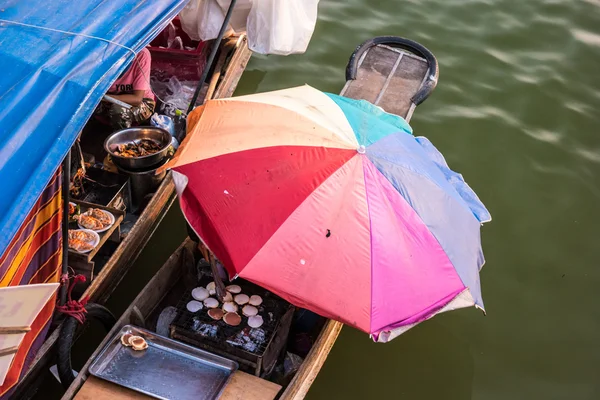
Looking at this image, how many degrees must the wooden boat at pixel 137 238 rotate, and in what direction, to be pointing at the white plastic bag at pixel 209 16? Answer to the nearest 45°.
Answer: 0° — it already faces it

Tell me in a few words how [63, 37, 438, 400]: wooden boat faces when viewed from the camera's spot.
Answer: facing away from the viewer and to the right of the viewer

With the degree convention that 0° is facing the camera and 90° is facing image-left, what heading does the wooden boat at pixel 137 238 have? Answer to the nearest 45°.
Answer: approximately 225°

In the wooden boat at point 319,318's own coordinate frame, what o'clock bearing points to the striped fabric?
The striped fabric is roughly at 7 o'clock from the wooden boat.

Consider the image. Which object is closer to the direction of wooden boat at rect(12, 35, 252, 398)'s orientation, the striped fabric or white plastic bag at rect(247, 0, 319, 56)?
the white plastic bag

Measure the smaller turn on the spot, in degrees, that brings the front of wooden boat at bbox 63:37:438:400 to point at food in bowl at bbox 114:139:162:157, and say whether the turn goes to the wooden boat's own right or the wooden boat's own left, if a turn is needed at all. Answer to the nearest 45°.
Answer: approximately 90° to the wooden boat's own left

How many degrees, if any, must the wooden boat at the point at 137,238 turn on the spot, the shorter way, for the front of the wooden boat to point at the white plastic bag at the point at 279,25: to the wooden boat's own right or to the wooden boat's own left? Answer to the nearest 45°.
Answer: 0° — it already faces it
